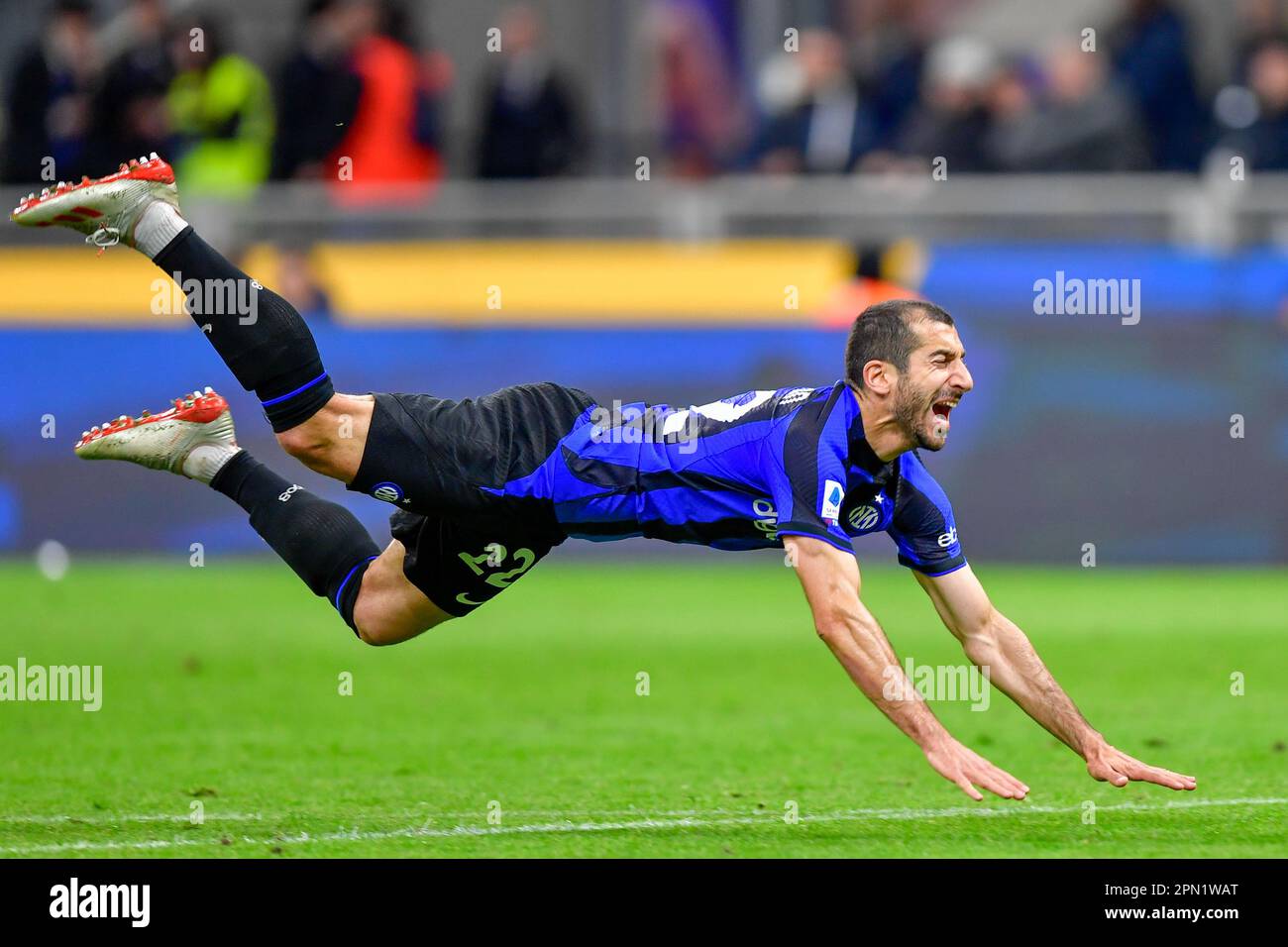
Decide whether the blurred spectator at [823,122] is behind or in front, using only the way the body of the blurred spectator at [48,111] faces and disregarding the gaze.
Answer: in front

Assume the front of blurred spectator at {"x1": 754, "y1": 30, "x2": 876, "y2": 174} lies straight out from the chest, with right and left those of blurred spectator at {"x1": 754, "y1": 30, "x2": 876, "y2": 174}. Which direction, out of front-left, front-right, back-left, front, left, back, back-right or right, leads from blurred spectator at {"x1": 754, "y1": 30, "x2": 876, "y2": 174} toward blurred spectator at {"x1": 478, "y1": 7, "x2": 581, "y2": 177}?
right

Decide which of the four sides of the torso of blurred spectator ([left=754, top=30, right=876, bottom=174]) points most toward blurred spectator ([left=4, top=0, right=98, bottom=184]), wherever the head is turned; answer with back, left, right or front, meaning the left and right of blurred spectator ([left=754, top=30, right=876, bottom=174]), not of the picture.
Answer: right

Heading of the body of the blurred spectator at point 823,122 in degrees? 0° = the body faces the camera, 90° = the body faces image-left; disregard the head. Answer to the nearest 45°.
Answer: approximately 0°

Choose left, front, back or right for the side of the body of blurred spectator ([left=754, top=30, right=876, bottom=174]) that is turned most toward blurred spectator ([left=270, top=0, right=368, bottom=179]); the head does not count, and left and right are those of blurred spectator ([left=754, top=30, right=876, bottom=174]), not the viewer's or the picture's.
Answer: right

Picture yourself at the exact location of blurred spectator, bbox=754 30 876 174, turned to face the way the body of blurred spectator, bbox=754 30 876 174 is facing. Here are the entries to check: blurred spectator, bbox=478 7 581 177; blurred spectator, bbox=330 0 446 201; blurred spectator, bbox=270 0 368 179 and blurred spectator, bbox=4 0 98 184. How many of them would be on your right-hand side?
4

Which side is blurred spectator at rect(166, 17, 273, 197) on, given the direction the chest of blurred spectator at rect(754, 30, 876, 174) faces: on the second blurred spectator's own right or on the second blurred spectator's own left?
on the second blurred spectator's own right

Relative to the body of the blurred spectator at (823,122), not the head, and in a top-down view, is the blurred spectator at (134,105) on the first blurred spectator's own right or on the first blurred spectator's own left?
on the first blurred spectator's own right

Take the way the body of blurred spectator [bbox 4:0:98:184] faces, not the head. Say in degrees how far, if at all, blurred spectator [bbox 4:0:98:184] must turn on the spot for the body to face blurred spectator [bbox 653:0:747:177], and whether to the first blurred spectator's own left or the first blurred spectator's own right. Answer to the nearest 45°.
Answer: approximately 45° to the first blurred spectator's own left

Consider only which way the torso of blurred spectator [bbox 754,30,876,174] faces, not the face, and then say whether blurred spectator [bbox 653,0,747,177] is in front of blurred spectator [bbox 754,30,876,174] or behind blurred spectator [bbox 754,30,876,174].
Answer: behind

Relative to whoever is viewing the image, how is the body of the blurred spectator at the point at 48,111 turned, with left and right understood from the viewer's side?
facing the viewer and to the right of the viewer

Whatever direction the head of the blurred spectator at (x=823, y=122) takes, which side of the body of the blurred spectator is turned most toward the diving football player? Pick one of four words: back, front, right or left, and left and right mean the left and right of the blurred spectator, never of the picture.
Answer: front

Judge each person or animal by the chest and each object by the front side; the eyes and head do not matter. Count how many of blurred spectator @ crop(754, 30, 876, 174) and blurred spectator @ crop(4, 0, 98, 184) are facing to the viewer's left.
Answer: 0
